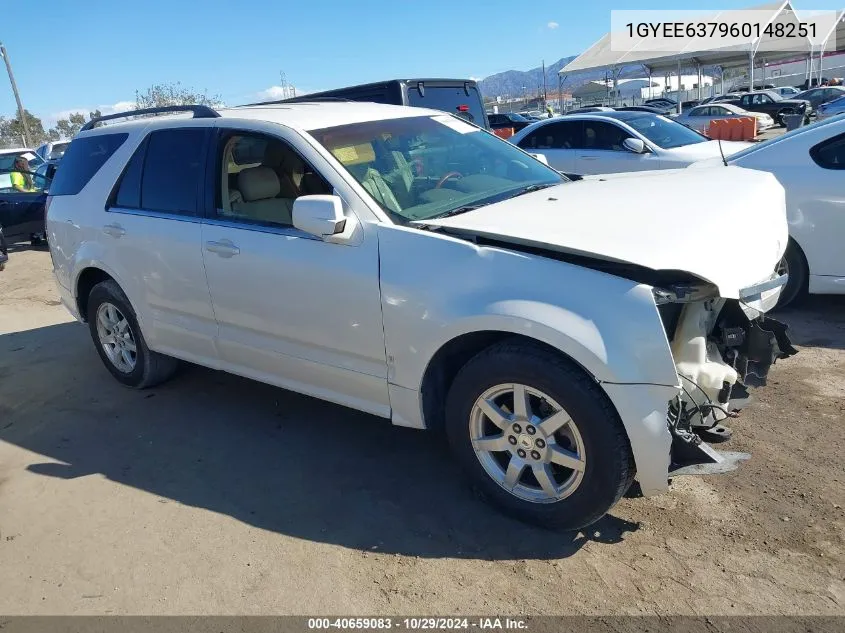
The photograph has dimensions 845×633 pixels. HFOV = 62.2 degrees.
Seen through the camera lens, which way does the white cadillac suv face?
facing the viewer and to the right of the viewer

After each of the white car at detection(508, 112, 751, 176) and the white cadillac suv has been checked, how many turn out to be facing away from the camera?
0

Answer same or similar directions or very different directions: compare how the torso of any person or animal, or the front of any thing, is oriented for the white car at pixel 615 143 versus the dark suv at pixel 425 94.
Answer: very different directions

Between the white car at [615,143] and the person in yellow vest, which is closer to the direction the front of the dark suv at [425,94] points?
the person in yellow vest

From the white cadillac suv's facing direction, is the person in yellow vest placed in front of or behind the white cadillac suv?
behind

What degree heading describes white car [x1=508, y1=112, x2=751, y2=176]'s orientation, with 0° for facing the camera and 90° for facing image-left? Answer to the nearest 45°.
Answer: approximately 315°

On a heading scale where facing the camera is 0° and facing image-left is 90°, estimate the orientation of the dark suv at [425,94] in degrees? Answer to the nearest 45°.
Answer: approximately 135°

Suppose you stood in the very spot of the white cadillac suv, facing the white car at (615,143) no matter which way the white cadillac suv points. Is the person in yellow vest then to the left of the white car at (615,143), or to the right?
left

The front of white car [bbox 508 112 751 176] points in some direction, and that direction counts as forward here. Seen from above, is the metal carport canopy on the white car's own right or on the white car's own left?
on the white car's own left

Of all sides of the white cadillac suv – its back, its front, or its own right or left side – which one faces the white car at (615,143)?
left

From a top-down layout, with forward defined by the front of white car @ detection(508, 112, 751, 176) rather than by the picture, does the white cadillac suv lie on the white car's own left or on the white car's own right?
on the white car's own right

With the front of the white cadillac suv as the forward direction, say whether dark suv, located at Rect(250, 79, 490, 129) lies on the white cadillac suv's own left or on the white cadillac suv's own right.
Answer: on the white cadillac suv's own left

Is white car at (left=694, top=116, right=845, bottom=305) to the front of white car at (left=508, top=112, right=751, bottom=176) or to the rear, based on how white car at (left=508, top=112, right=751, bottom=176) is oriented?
to the front
